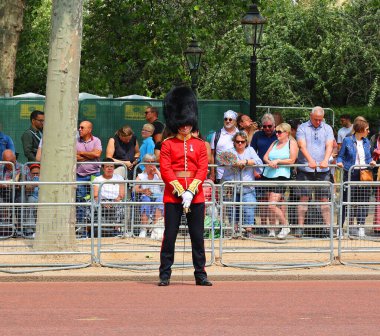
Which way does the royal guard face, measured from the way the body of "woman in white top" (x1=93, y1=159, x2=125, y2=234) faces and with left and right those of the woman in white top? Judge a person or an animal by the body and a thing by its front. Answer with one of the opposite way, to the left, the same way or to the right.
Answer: the same way

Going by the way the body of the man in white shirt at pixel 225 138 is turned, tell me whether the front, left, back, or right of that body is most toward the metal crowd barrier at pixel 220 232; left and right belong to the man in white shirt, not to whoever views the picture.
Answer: front

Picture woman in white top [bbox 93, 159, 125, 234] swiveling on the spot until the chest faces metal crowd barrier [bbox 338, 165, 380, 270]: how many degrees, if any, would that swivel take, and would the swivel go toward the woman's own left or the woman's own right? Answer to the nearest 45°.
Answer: approximately 90° to the woman's own left

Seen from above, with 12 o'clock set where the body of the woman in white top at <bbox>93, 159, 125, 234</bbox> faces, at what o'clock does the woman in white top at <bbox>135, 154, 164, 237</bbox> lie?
the woman in white top at <bbox>135, 154, 164, 237</bbox> is roughly at 9 o'clock from the woman in white top at <bbox>93, 159, 125, 234</bbox>.

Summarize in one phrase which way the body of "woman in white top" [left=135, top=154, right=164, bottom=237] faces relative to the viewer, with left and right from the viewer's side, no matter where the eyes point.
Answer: facing the viewer

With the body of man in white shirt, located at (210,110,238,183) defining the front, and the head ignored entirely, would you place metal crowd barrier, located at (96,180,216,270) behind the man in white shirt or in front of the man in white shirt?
in front

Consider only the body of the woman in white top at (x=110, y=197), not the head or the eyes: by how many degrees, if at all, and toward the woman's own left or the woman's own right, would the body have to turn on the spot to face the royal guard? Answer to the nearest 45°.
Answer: approximately 45° to the woman's own left

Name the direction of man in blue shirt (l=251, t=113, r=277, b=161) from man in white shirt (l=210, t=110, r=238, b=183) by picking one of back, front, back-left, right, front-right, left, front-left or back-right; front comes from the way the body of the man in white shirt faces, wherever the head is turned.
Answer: left

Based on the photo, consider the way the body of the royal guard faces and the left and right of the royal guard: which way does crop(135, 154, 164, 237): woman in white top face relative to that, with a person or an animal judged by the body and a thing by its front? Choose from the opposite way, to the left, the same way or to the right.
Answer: the same way

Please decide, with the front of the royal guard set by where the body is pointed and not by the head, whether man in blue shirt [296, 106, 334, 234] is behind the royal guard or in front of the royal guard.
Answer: behind

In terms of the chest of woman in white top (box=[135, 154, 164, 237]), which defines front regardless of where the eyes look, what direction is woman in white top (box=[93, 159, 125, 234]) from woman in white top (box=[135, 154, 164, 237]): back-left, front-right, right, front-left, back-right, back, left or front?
right

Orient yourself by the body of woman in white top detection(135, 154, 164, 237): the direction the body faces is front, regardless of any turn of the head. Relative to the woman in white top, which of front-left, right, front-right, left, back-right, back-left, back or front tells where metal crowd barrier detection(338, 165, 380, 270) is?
left

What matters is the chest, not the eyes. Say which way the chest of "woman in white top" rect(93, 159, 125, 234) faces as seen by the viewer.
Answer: toward the camera

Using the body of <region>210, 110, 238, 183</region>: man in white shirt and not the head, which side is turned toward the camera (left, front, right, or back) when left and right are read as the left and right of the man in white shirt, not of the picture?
front

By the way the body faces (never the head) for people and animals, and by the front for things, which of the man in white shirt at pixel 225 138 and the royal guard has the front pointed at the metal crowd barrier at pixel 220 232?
the man in white shirt
